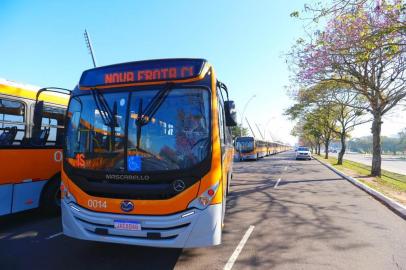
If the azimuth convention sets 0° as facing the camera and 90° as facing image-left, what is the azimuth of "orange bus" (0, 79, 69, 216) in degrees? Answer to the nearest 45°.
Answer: approximately 45°

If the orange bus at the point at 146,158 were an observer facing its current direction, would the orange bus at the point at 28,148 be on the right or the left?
on its right

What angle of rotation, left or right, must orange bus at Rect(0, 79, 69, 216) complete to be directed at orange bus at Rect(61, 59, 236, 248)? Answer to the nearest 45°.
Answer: approximately 90° to its left
